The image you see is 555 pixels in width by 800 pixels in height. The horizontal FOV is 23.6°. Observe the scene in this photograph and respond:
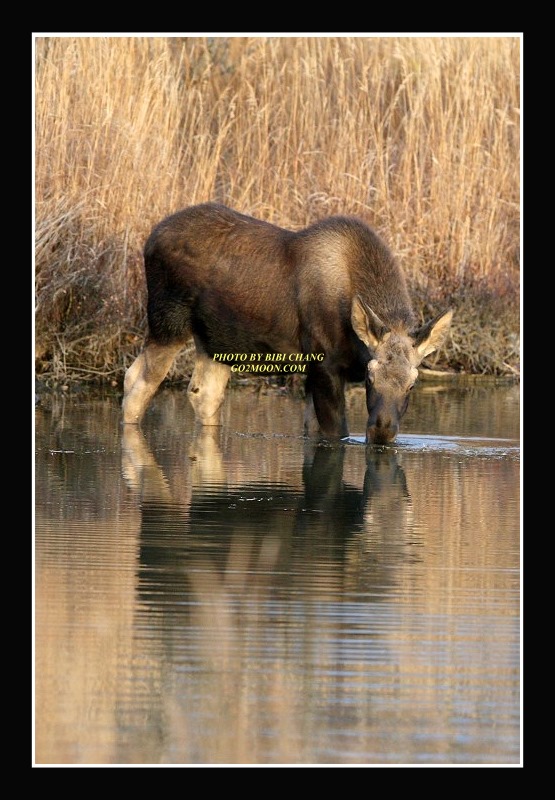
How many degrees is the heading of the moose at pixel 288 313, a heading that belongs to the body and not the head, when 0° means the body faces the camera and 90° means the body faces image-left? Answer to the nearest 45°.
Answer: approximately 315°
